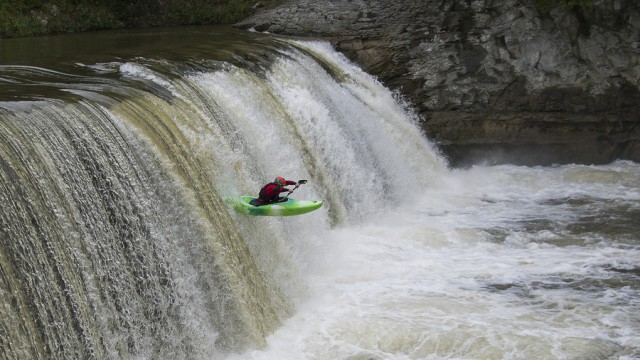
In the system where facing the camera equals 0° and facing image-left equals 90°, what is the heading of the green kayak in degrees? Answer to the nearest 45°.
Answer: approximately 270°

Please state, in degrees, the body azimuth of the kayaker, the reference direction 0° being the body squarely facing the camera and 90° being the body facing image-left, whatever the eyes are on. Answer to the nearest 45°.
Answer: approximately 270°
